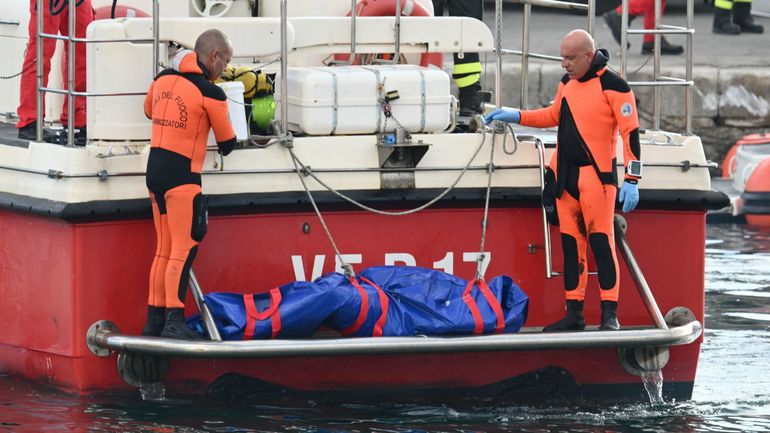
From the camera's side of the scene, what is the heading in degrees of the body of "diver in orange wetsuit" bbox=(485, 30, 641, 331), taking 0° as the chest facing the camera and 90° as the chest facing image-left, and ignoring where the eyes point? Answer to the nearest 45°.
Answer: approximately 45°

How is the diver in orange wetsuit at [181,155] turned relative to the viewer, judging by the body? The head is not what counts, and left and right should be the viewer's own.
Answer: facing away from the viewer and to the right of the viewer

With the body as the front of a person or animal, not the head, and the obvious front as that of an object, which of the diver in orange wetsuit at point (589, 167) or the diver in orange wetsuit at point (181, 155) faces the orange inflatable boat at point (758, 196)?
the diver in orange wetsuit at point (181, 155)

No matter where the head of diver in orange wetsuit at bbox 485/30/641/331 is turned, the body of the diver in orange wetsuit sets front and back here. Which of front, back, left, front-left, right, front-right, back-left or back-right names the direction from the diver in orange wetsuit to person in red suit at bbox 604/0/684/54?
back-right

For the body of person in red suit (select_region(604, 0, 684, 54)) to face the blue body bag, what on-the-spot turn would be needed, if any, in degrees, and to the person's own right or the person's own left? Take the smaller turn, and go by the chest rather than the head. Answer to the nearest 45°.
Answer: approximately 90° to the person's own right

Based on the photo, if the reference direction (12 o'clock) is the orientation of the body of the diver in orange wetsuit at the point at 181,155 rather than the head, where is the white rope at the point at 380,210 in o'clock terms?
The white rope is roughly at 1 o'clock from the diver in orange wetsuit.
